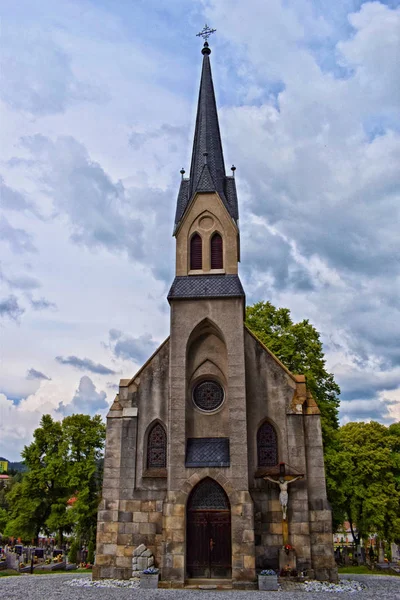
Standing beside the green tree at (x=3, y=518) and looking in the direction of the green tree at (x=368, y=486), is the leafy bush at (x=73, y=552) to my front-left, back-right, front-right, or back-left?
front-right

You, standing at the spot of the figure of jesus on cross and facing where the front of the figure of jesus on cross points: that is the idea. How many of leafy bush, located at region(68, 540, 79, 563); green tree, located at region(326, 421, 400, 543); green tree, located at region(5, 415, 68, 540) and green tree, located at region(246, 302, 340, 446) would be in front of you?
0

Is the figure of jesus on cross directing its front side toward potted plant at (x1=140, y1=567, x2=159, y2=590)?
no

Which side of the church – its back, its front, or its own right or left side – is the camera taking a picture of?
front

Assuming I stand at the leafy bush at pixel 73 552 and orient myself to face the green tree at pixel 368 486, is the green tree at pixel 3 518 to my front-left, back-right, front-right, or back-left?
back-left

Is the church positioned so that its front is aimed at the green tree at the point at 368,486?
no

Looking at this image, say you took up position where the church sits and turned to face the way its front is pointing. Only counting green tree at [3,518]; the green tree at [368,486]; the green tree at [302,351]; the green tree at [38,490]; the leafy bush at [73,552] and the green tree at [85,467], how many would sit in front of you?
0

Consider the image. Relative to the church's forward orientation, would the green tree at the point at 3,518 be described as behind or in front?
behind

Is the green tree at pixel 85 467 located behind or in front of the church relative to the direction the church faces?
behind

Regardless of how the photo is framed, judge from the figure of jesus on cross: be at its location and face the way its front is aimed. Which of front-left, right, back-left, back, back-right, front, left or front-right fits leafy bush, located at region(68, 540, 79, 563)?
back-right

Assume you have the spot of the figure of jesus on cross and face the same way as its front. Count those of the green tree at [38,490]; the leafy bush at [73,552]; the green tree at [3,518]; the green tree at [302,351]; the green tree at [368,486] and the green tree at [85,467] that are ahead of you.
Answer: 0
